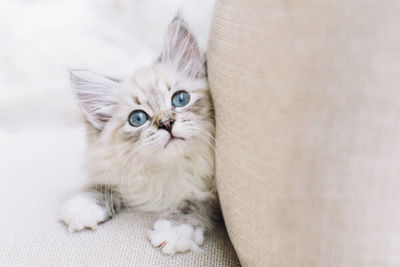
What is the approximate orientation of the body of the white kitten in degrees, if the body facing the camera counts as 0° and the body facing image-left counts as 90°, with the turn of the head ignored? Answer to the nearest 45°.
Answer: approximately 0°
